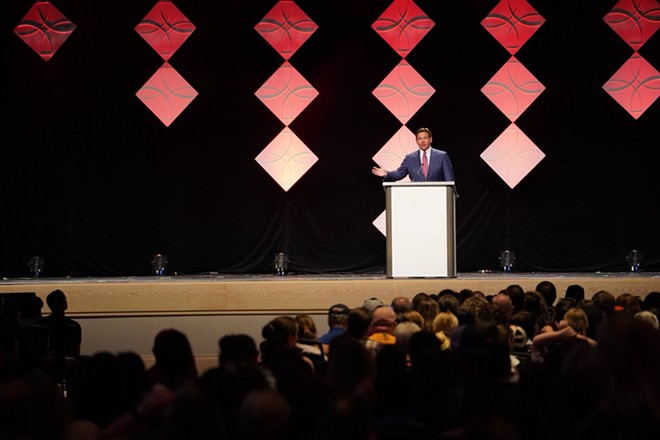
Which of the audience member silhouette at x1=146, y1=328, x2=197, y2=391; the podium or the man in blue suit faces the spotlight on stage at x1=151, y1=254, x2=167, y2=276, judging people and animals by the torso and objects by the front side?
the audience member silhouette

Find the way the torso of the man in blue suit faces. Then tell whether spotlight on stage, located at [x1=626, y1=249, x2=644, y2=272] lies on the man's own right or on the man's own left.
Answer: on the man's own left

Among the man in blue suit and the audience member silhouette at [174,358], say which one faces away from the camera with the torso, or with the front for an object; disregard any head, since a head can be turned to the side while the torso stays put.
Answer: the audience member silhouette

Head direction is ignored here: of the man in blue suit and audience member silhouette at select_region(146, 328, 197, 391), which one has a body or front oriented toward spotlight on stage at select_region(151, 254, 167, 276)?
the audience member silhouette

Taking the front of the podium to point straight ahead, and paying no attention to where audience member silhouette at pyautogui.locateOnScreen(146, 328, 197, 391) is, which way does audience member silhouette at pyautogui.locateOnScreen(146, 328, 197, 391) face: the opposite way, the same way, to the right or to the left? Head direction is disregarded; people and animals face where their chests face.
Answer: the opposite way

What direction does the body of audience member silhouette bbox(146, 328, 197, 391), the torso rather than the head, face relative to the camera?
away from the camera

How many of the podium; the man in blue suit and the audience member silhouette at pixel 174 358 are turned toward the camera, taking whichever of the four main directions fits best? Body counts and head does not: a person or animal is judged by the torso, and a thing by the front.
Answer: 2

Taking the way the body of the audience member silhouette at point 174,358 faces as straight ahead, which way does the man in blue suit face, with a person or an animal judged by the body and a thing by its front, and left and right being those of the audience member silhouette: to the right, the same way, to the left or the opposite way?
the opposite way
